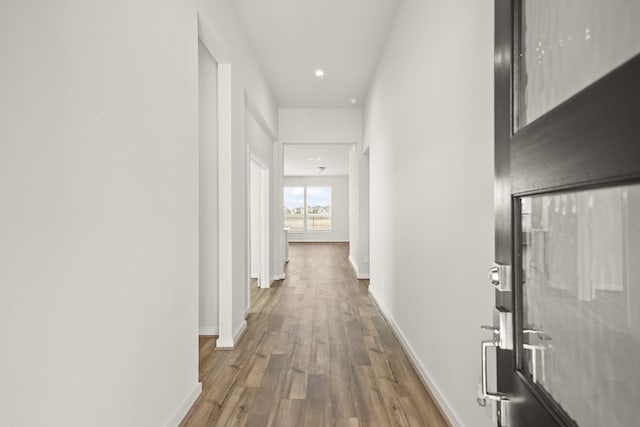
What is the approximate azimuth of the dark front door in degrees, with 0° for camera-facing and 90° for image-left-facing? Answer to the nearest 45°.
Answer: approximately 45°
